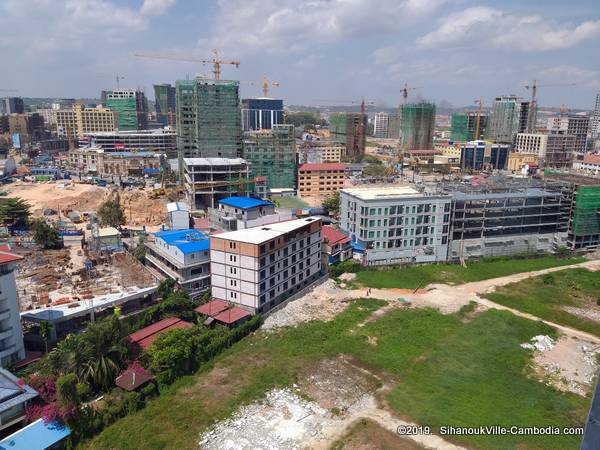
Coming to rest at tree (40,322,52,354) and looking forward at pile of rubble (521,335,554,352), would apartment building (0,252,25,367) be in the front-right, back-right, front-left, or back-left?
back-right

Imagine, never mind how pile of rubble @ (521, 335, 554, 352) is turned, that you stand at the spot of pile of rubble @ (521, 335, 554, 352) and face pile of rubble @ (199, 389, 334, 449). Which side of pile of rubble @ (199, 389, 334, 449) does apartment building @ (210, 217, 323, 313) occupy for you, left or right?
right

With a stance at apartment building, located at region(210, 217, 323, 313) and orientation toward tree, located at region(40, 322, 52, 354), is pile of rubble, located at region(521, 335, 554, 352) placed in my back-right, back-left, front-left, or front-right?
back-left
